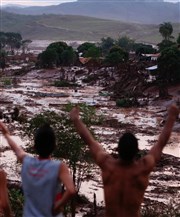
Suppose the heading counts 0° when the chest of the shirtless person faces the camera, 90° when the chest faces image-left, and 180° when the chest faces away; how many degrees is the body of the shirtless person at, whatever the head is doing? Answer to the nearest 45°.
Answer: approximately 180°

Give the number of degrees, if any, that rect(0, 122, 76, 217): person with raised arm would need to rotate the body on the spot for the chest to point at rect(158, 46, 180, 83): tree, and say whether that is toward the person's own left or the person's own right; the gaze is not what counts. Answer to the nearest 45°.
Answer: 0° — they already face it

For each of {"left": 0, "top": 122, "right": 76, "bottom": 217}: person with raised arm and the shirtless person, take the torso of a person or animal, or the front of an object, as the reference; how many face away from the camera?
2

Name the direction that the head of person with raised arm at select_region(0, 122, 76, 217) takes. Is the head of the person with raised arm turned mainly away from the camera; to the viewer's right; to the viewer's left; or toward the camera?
away from the camera

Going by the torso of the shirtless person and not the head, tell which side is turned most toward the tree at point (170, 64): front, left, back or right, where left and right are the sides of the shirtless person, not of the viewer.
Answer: front

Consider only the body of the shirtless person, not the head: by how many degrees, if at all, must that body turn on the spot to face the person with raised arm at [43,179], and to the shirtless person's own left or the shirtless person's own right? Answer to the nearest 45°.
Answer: approximately 90° to the shirtless person's own left

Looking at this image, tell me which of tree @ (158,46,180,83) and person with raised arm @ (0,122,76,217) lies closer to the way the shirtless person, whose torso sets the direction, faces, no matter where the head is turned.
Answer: the tree

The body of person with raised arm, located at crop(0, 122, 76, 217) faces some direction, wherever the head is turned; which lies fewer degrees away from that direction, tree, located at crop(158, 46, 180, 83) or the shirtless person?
the tree

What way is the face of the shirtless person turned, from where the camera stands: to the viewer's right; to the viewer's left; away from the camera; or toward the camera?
away from the camera

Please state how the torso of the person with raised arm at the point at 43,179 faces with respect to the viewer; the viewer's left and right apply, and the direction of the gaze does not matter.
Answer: facing away from the viewer

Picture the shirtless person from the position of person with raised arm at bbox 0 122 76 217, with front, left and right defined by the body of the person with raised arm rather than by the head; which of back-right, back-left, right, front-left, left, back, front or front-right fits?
right

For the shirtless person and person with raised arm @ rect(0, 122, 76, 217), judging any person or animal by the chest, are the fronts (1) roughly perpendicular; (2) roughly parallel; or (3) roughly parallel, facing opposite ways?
roughly parallel
